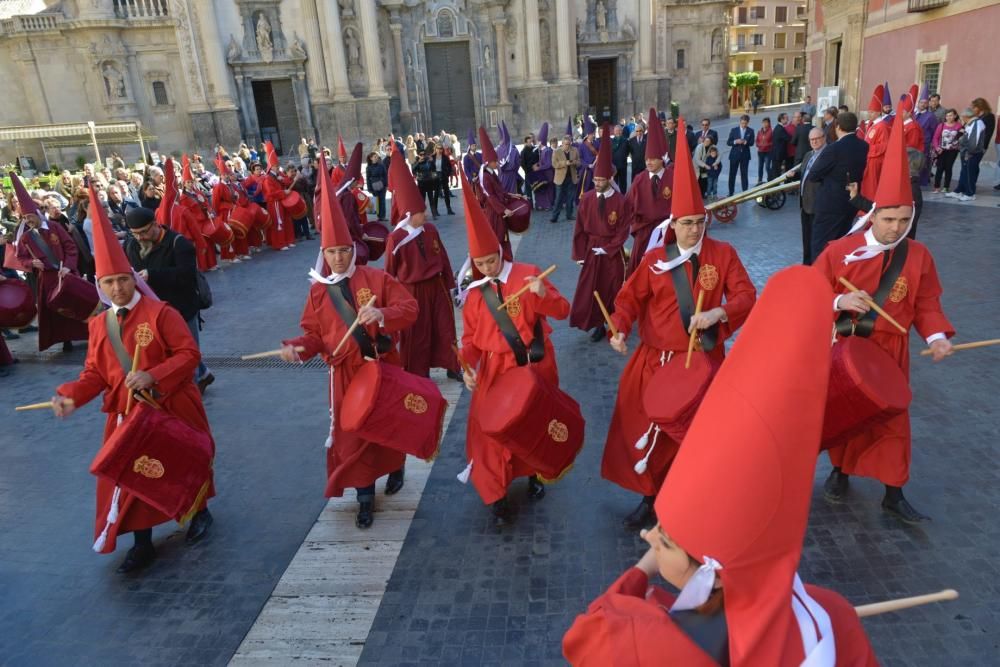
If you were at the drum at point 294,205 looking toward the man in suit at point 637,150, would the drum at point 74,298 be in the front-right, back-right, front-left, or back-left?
back-right

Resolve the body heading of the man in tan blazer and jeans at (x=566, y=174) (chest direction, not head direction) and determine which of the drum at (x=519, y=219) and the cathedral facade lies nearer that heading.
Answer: the drum

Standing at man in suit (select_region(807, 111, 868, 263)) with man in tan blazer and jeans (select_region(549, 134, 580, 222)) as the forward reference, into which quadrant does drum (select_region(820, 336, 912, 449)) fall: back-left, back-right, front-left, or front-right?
back-left
